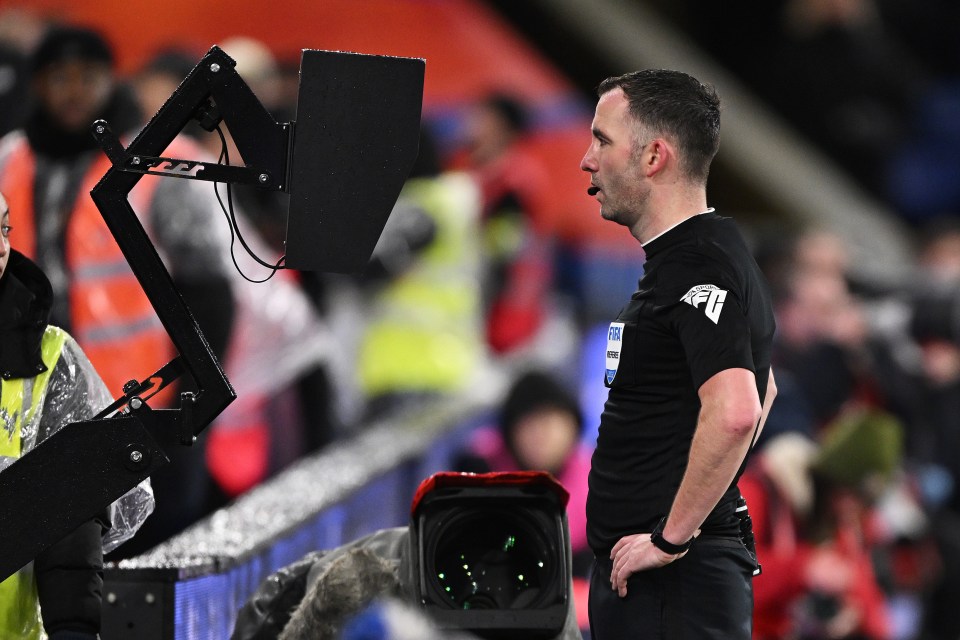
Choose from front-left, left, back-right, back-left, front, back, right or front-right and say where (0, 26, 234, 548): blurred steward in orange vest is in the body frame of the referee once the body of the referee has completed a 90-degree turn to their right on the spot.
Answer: front-left

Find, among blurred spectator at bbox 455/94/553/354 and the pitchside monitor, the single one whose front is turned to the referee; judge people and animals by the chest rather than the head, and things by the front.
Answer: the pitchside monitor

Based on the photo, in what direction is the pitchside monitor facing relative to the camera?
to the viewer's right

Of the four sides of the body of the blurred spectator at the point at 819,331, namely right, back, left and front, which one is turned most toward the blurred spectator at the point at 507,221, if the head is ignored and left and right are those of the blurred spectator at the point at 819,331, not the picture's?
right

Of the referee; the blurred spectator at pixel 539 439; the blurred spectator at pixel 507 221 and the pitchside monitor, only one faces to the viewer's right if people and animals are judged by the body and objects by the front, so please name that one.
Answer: the pitchside monitor

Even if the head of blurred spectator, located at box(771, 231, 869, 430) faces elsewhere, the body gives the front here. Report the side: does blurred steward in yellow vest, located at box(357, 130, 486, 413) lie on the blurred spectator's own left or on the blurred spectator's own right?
on the blurred spectator's own right

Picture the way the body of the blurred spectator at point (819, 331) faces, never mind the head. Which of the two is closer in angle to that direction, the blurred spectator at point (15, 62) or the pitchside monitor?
the pitchside monitor

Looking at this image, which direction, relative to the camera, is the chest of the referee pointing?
to the viewer's left

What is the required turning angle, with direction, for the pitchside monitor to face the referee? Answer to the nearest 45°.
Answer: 0° — it already faces them

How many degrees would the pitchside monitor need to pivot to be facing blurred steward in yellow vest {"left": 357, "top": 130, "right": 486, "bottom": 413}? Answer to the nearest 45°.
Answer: approximately 90° to its left

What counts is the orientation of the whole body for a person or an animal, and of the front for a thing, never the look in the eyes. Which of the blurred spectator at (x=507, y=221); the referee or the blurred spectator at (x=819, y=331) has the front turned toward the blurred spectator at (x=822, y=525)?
the blurred spectator at (x=819, y=331)

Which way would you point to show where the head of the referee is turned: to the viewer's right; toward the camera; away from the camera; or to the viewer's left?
to the viewer's left
